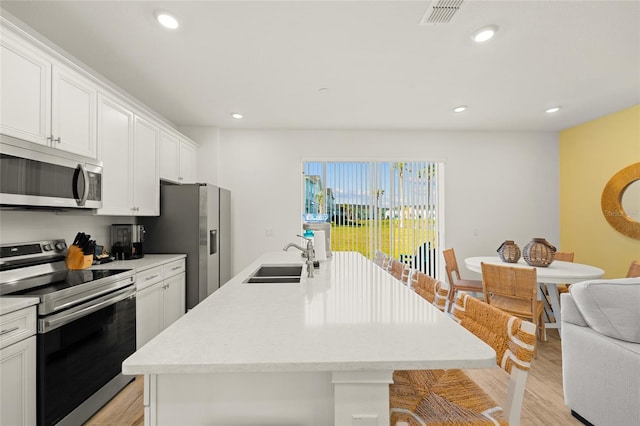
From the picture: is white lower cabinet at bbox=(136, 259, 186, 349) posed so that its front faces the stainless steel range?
no

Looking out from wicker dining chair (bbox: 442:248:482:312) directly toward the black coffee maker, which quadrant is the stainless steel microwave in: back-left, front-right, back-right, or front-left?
front-left

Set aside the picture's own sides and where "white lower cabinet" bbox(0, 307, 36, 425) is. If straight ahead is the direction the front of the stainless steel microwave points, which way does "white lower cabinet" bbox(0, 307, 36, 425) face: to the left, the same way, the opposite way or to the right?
the same way

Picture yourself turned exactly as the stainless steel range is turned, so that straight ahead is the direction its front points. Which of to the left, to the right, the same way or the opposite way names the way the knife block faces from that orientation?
the same way

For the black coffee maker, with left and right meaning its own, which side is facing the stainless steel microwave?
right

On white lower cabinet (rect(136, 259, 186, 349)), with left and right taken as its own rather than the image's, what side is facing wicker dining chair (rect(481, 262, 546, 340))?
front

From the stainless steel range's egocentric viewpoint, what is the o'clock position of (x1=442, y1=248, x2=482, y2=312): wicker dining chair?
The wicker dining chair is roughly at 11 o'clock from the stainless steel range.

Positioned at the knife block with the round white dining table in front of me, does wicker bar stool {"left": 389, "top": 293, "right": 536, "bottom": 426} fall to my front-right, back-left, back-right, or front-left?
front-right

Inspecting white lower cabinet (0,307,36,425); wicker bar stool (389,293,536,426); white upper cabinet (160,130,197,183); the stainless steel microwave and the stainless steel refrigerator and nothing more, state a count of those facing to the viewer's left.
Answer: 1

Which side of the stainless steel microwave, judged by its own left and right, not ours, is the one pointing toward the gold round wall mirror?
front

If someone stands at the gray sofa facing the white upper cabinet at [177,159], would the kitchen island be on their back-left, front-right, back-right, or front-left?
front-left

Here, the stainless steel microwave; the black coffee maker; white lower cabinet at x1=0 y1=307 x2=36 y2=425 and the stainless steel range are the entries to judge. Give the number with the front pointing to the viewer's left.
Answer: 0

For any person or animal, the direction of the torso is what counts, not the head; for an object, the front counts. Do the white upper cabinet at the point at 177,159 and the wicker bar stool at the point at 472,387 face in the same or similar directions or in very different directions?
very different directions

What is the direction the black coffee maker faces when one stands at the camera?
facing the viewer and to the right of the viewer

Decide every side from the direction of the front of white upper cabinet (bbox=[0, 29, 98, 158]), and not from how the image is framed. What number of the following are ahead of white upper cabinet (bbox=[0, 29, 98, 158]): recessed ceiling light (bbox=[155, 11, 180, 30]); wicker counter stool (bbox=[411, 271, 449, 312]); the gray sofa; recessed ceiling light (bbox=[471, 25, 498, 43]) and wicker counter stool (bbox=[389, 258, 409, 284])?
5

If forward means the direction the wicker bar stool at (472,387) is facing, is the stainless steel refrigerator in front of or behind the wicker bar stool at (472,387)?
in front

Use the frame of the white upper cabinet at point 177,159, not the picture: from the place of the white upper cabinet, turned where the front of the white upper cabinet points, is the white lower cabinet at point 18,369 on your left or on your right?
on your right

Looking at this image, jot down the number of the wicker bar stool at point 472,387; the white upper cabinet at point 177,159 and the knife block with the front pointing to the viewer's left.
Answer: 1

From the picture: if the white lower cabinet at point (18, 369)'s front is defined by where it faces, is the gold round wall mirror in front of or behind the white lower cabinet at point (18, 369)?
in front

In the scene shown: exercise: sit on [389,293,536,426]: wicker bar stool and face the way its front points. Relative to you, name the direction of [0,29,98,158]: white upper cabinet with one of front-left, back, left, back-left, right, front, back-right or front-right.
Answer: front

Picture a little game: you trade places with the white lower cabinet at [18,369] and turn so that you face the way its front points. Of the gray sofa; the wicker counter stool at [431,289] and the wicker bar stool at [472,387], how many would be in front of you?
3

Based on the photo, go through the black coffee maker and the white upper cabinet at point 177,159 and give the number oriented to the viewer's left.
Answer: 0

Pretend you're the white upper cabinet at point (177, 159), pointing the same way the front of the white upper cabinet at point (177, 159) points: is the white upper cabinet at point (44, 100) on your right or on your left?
on your right
